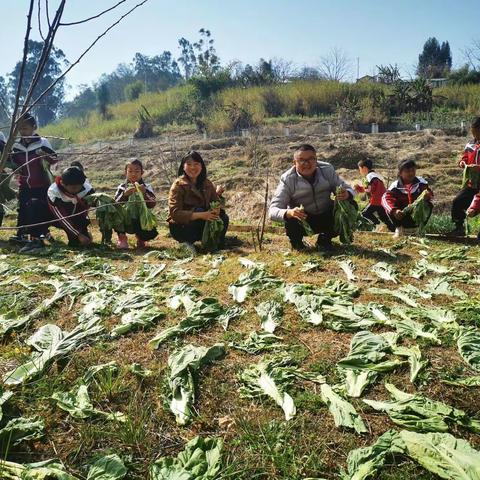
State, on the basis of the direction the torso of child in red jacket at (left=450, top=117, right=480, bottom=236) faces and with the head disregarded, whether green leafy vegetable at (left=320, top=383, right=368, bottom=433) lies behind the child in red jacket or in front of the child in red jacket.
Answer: in front

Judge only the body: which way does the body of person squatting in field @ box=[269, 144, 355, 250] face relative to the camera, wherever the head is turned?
toward the camera

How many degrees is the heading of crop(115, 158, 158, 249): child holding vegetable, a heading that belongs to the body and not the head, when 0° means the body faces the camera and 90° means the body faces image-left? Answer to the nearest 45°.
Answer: approximately 0°

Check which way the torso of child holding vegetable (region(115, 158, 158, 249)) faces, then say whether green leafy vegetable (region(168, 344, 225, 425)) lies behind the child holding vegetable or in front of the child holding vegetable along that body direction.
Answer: in front

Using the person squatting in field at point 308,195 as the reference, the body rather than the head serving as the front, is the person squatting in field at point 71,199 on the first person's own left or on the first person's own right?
on the first person's own right

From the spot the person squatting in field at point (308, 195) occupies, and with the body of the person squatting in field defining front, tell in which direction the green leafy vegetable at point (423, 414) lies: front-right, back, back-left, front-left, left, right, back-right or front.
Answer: front

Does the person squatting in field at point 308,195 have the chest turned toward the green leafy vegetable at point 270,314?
yes

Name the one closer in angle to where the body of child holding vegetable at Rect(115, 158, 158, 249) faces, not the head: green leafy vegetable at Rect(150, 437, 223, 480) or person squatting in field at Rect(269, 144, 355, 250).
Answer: the green leafy vegetable

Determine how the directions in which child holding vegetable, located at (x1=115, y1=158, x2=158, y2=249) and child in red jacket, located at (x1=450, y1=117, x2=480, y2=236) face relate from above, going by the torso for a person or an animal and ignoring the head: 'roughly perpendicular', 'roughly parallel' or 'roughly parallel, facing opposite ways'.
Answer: roughly perpendicular

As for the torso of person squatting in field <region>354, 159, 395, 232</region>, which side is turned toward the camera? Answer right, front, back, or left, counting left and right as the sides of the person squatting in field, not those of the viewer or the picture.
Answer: left

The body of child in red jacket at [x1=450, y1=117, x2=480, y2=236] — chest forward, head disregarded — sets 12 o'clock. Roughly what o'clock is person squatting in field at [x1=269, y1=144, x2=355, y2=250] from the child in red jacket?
The person squatting in field is roughly at 12 o'clock from the child in red jacket.

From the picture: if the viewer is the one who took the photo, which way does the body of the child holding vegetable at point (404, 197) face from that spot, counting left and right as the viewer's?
facing the viewer
